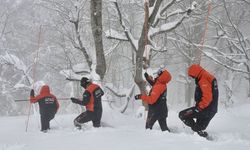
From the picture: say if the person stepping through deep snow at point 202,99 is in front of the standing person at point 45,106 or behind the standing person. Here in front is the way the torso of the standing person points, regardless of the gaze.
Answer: behind

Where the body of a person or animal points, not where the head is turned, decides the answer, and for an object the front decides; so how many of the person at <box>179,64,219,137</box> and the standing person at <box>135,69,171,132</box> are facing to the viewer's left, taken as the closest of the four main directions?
2

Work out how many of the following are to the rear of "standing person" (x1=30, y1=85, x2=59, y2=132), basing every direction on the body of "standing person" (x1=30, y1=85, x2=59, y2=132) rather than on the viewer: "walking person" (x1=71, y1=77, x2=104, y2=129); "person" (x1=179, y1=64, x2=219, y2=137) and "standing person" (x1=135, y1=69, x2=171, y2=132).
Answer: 3

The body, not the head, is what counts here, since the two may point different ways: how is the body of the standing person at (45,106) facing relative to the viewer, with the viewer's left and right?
facing away from the viewer and to the left of the viewer

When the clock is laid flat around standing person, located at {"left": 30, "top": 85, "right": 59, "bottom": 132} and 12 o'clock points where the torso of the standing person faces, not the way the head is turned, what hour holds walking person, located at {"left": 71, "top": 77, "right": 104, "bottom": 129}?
The walking person is roughly at 3 o'clock from the standing person.

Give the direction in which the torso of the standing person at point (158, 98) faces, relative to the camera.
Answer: to the viewer's left

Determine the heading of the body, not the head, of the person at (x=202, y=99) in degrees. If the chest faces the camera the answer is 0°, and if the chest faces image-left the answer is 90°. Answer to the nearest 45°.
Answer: approximately 90°
